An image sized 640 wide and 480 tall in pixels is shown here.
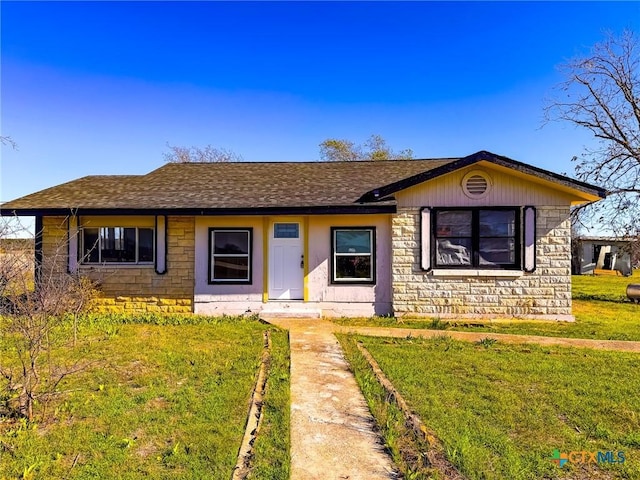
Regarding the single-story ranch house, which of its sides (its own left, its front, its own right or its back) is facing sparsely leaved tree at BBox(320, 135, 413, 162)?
back

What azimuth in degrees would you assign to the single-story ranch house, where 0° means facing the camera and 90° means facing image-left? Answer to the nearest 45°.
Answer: approximately 0°

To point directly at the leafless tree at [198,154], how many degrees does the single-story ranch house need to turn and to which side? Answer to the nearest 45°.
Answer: approximately 180°
